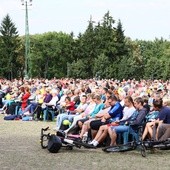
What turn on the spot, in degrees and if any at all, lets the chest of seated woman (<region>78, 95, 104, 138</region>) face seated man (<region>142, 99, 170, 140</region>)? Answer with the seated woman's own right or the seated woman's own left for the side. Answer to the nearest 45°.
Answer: approximately 135° to the seated woman's own left

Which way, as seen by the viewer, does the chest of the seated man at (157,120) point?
to the viewer's left

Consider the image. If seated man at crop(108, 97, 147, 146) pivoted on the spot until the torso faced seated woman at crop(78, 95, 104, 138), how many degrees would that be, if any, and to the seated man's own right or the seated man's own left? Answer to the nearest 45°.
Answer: approximately 45° to the seated man's own right

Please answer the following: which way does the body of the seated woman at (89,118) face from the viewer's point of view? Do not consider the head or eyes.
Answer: to the viewer's left

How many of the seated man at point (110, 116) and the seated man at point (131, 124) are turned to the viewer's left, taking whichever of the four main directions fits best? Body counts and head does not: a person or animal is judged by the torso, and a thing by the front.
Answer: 2

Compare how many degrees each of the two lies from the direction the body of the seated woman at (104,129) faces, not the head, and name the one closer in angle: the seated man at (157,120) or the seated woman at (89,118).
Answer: the seated woman

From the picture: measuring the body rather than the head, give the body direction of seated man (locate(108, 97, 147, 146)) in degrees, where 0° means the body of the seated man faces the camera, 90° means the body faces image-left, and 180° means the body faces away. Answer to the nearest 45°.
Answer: approximately 90°

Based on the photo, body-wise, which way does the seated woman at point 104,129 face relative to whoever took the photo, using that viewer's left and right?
facing to the left of the viewer

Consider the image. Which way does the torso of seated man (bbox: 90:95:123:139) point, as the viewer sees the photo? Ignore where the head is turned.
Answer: to the viewer's left
